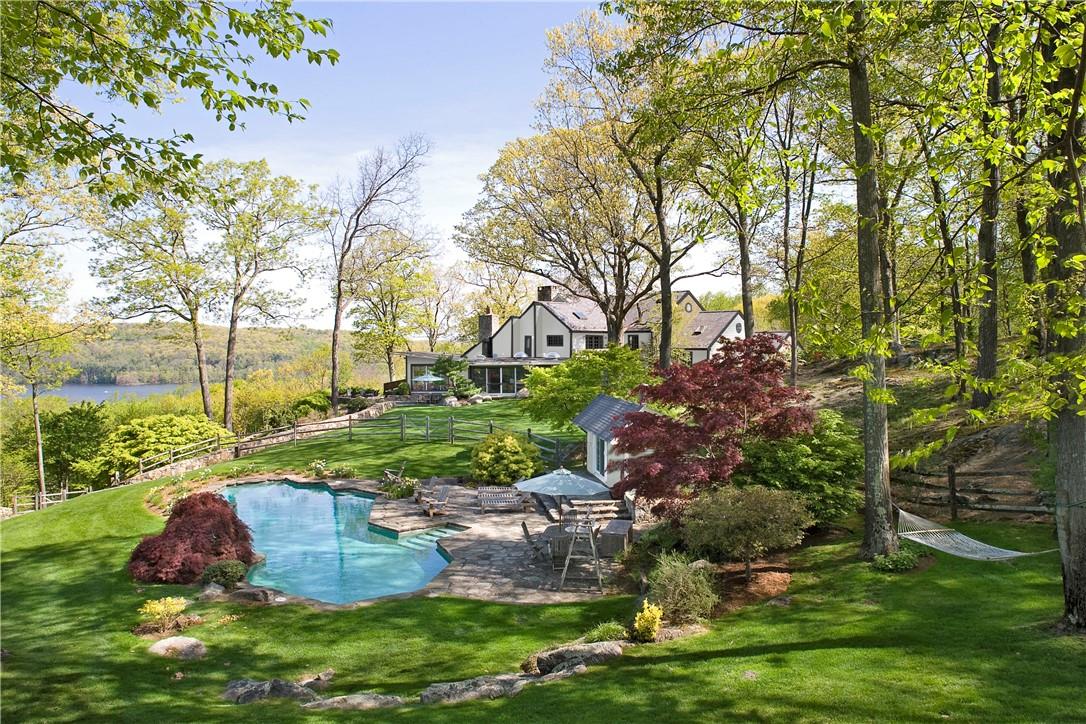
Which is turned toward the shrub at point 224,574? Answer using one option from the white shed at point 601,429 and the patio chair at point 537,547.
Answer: the white shed

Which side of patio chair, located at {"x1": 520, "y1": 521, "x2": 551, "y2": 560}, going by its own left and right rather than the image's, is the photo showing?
right

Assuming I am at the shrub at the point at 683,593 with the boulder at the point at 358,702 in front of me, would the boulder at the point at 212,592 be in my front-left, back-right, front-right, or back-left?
front-right

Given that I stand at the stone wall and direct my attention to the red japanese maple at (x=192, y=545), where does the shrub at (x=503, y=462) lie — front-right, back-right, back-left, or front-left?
front-left

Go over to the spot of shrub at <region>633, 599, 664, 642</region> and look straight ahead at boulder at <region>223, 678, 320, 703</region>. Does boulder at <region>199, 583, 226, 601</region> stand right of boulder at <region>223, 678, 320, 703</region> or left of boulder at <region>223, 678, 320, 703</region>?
right

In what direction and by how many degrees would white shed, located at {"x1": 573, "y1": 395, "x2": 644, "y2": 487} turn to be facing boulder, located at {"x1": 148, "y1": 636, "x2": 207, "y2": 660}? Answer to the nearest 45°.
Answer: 0° — it already faces it

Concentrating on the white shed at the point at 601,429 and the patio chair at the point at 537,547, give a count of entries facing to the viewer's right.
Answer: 1

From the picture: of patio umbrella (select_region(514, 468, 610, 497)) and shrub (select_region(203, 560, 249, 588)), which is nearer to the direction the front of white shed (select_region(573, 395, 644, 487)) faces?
the shrub

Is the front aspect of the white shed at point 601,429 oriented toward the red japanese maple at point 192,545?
yes

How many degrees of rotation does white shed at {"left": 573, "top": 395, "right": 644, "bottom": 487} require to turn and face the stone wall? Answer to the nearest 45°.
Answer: approximately 90° to its right

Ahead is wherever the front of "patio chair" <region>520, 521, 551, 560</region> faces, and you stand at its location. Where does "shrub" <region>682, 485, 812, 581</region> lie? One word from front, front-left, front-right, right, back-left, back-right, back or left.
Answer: front-right

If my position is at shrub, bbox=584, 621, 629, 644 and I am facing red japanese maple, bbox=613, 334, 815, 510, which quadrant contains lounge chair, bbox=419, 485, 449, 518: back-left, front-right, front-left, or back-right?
front-left

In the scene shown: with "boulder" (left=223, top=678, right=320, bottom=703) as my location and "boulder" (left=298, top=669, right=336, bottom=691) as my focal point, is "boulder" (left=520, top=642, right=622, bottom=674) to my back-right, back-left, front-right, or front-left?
front-right

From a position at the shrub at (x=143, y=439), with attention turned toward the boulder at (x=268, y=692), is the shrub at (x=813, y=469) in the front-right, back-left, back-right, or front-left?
front-left

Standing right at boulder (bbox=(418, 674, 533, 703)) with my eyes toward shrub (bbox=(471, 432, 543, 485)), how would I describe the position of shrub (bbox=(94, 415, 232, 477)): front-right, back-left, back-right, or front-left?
front-left

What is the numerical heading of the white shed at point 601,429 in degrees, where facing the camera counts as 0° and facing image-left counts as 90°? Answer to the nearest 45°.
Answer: approximately 45°

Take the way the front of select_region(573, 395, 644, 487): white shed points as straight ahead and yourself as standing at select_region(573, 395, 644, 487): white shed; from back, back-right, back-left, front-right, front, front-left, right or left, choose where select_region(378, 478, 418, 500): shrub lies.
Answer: front-right
